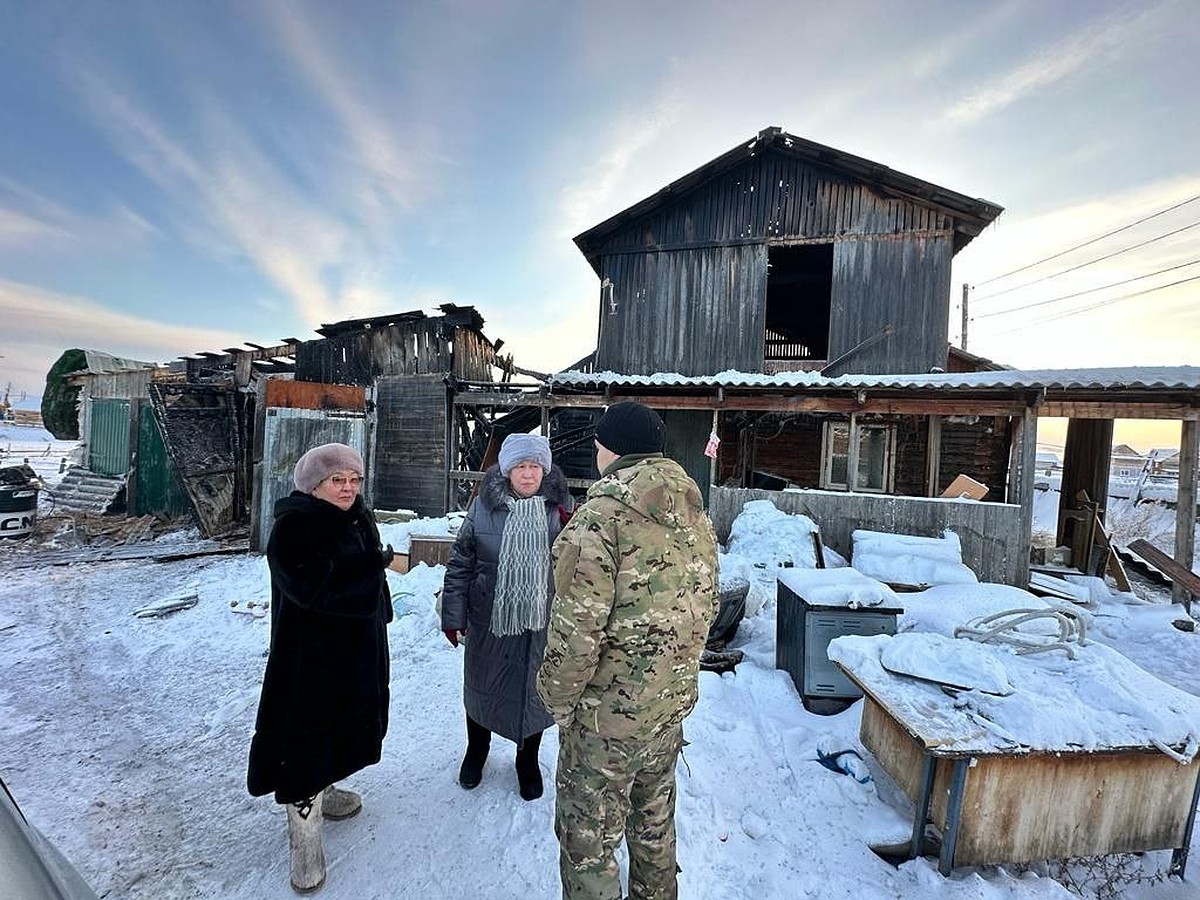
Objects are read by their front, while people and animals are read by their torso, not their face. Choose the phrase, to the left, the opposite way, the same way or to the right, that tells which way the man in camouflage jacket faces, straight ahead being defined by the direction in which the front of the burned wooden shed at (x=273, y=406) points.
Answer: the opposite way

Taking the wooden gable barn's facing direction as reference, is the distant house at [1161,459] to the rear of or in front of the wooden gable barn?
to the rear

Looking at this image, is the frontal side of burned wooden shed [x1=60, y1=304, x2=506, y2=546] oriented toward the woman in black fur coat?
yes

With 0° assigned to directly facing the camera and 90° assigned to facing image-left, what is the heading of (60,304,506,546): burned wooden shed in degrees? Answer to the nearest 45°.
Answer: approximately 0°

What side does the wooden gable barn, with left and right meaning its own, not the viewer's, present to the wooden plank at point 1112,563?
left

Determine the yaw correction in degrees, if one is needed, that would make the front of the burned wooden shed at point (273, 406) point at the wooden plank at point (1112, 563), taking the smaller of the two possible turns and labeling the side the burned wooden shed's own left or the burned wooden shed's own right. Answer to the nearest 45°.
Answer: approximately 45° to the burned wooden shed's own left

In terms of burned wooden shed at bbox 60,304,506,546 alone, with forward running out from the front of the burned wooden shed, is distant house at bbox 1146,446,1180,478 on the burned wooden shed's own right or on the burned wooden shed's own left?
on the burned wooden shed's own left

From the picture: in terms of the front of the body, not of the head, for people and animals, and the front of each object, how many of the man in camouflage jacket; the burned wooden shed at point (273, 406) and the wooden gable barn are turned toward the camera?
2

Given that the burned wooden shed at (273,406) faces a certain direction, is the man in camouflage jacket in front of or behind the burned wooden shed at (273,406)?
in front

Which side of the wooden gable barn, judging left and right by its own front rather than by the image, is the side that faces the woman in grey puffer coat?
front

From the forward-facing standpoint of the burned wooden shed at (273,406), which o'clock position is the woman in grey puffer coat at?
The woman in grey puffer coat is roughly at 12 o'clock from the burned wooden shed.
